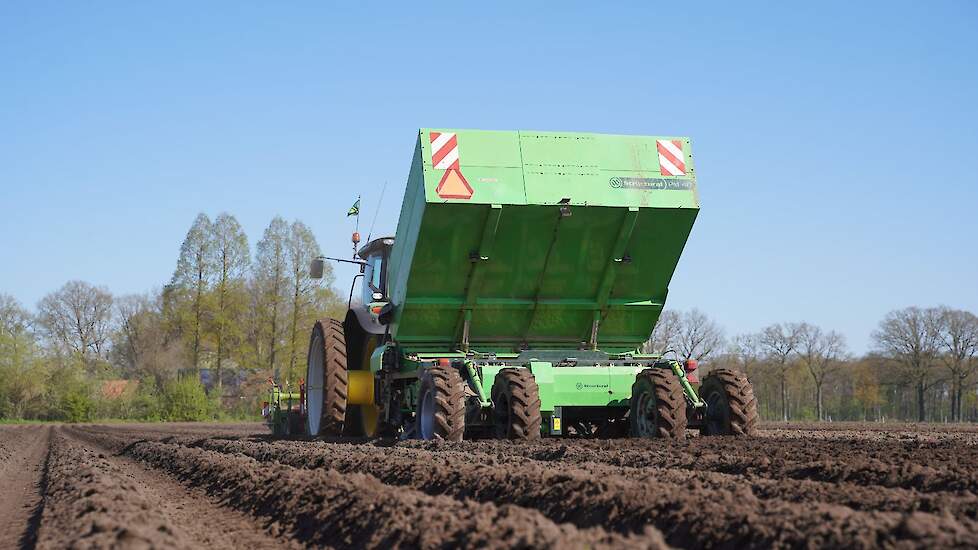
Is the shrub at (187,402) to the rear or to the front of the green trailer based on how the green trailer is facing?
to the front

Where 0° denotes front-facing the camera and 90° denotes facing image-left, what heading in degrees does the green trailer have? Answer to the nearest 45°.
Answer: approximately 135°
